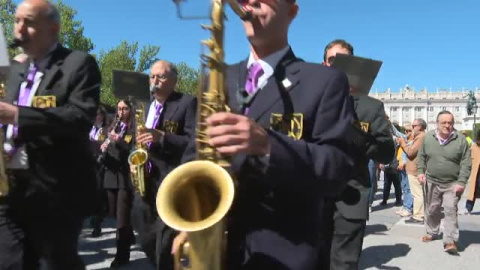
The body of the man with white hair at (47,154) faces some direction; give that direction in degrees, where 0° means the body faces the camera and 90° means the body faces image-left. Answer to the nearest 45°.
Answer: approximately 45°

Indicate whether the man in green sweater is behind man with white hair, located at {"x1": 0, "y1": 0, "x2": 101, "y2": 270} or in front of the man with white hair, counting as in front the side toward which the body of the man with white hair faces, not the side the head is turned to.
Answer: behind

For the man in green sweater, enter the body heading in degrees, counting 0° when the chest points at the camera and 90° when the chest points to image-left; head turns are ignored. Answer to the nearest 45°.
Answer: approximately 0°

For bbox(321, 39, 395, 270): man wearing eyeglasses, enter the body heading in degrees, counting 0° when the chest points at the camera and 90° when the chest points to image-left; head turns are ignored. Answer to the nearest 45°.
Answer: approximately 45°

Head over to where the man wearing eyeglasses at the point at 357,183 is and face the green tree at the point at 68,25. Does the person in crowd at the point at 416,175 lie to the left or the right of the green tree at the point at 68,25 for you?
right
